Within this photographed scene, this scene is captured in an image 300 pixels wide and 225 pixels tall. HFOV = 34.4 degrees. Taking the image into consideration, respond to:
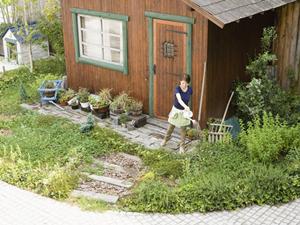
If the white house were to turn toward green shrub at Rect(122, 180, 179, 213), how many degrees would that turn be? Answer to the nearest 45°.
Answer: approximately 45° to its left

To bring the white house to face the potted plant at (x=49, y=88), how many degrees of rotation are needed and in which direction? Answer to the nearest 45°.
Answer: approximately 45° to its left

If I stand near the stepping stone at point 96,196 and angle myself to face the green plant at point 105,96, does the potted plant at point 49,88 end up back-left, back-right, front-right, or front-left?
front-left

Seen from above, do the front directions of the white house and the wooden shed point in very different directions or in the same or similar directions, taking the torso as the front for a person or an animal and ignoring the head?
same or similar directions

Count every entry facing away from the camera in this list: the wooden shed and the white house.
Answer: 0

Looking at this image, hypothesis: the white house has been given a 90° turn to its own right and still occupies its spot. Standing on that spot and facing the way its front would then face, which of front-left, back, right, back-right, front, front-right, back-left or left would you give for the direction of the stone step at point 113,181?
back-left

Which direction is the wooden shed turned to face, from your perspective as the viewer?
facing the viewer and to the left of the viewer

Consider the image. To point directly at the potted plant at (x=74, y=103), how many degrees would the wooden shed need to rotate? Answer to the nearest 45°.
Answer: approximately 45° to its right

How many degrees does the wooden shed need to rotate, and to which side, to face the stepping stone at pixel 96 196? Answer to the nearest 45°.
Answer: approximately 45° to its left

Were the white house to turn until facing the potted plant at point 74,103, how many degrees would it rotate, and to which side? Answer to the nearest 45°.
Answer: approximately 45° to its left

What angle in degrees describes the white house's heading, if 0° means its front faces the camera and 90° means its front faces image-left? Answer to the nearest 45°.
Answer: approximately 45°

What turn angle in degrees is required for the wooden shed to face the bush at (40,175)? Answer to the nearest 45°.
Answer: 0° — it already faces it

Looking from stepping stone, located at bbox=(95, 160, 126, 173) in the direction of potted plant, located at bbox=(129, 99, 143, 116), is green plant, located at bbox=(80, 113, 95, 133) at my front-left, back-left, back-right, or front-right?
front-left

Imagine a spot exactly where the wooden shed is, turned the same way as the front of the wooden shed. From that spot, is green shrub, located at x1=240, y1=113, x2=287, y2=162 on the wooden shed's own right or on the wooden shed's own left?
on the wooden shed's own left

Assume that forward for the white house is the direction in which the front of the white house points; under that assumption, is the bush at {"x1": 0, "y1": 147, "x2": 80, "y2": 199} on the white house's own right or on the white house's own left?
on the white house's own left

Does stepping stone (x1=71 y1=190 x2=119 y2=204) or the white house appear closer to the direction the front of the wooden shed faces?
the stepping stone

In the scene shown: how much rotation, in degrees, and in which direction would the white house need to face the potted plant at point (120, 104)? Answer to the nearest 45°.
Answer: approximately 45° to its left
